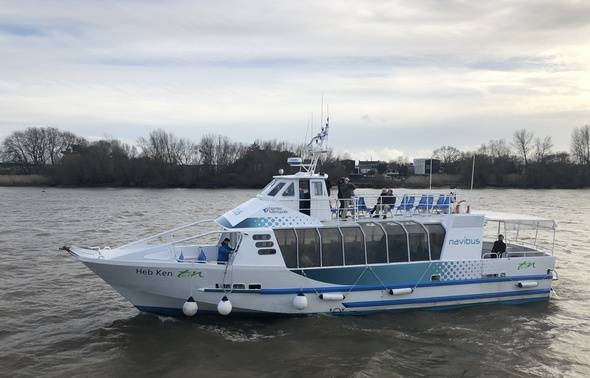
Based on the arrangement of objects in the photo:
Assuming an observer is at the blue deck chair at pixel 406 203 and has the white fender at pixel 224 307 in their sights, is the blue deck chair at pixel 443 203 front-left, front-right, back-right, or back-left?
back-left

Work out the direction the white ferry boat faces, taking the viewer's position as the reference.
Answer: facing to the left of the viewer
